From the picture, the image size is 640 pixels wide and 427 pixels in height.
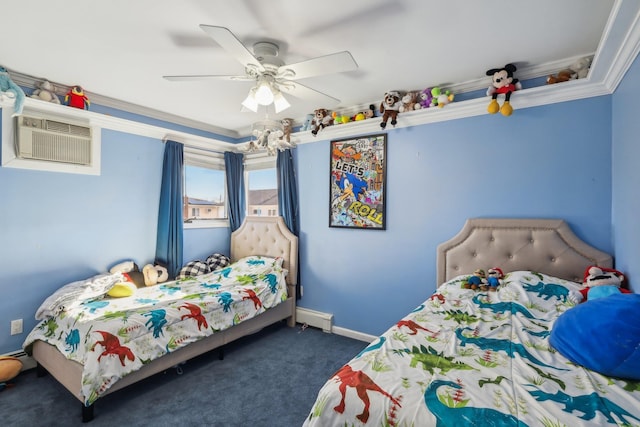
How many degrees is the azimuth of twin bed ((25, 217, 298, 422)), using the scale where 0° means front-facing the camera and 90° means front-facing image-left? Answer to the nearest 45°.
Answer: approximately 45°

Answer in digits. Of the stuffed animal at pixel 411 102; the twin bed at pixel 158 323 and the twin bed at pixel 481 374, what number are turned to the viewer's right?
0

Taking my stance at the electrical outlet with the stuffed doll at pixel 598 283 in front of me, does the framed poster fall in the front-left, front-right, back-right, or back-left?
front-left

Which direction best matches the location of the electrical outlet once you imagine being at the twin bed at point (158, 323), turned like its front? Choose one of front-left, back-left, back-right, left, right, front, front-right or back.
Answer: right

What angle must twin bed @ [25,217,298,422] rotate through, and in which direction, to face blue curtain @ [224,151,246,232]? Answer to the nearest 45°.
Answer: approximately 180°

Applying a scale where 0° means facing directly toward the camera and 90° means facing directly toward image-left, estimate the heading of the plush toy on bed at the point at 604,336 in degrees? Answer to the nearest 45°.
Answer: approximately 45°

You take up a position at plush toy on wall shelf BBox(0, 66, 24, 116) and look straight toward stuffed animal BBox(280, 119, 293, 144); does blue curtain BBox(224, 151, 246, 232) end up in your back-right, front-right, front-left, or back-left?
front-left

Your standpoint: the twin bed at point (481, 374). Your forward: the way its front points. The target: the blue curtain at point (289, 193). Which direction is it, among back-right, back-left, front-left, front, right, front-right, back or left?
back-right

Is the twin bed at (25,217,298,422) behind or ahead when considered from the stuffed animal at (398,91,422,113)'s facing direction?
ahead

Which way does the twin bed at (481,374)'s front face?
toward the camera
